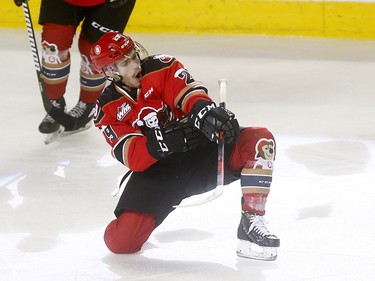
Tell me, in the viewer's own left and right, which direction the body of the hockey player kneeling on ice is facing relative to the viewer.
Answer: facing the viewer and to the right of the viewer
